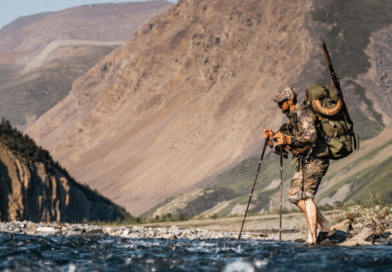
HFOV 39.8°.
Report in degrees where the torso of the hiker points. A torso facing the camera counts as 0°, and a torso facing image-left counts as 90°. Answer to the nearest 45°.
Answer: approximately 90°
